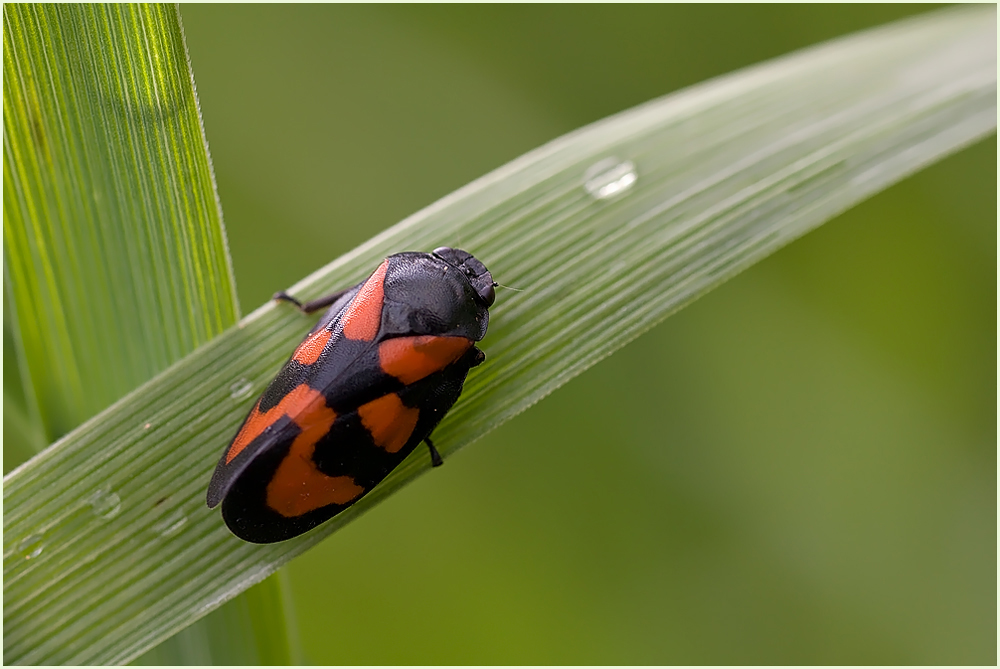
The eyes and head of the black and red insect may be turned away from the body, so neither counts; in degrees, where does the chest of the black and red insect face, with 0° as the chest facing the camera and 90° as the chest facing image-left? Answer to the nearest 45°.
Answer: approximately 225°
